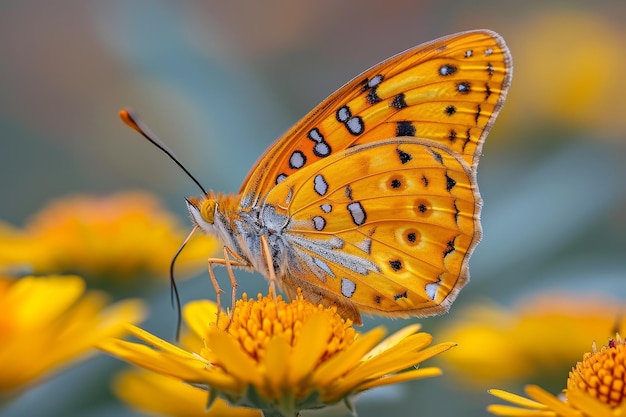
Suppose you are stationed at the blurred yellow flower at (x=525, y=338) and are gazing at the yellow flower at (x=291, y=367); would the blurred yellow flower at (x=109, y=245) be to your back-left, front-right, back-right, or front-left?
front-right

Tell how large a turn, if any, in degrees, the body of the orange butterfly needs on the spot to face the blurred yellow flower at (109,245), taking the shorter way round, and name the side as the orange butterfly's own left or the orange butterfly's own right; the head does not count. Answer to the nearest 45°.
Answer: approximately 45° to the orange butterfly's own right

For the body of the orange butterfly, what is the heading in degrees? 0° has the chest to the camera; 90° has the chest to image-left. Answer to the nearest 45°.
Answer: approximately 90°

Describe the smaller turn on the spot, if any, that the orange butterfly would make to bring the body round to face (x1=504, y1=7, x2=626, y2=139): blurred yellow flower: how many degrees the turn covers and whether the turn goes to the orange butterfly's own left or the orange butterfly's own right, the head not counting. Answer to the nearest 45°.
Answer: approximately 135° to the orange butterfly's own right

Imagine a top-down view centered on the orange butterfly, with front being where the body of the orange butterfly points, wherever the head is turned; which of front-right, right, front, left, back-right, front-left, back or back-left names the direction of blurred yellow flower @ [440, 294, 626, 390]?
back-right

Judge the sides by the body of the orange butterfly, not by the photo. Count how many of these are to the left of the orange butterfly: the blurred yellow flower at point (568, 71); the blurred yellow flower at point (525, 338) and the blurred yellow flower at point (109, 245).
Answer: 0

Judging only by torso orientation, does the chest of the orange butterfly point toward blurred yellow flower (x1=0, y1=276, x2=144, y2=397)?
yes

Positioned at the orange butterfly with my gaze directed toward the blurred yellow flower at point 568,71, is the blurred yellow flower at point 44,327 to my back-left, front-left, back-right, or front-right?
back-left
